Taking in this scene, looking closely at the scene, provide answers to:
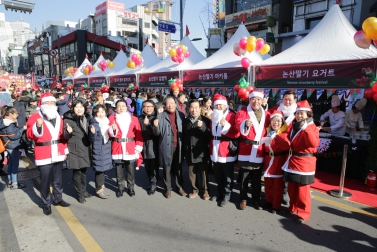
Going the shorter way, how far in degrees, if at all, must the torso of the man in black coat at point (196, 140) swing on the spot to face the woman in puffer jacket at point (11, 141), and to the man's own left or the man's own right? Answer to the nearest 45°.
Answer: approximately 90° to the man's own right

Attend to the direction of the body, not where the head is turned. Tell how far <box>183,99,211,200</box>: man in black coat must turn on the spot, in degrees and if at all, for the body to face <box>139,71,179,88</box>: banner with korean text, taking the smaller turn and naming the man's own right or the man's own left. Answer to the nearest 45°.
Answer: approximately 180°

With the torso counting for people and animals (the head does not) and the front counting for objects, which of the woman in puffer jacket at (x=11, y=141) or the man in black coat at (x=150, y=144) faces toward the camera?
the man in black coat

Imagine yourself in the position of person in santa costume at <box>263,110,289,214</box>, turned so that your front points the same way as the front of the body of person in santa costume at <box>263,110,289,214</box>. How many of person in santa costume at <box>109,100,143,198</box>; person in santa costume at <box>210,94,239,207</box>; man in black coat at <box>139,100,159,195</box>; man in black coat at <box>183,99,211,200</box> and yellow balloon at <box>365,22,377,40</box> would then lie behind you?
1

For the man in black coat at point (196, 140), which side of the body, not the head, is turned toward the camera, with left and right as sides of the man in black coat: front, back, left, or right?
front

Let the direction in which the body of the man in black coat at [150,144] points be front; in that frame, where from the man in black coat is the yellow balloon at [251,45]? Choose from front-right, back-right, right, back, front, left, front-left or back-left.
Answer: back-left

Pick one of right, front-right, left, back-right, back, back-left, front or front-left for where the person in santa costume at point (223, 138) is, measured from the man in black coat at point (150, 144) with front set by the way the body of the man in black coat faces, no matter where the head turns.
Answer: front-left

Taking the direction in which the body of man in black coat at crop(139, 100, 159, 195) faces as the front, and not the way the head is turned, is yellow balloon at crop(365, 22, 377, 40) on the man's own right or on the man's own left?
on the man's own left

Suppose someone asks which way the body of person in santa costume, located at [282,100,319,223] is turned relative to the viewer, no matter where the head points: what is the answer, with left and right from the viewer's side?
facing the viewer and to the left of the viewer

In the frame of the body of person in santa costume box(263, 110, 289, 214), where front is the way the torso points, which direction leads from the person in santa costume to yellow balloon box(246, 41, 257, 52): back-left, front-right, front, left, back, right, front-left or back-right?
back-right

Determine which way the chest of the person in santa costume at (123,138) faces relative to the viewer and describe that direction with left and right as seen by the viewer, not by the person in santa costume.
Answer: facing the viewer

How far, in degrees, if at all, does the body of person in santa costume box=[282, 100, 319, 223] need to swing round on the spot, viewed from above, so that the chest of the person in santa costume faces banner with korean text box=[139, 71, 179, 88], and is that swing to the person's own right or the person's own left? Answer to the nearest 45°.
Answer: approximately 90° to the person's own right

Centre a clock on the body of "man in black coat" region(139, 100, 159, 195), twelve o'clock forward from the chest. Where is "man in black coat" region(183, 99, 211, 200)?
"man in black coat" region(183, 99, 211, 200) is roughly at 10 o'clock from "man in black coat" region(139, 100, 159, 195).

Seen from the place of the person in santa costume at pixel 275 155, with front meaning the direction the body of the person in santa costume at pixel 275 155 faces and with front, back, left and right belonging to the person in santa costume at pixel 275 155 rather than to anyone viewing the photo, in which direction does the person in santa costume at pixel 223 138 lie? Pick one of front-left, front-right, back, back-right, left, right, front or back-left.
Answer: front-right

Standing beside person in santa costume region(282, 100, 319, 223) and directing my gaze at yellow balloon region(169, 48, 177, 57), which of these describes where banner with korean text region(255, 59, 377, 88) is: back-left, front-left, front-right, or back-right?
front-right
